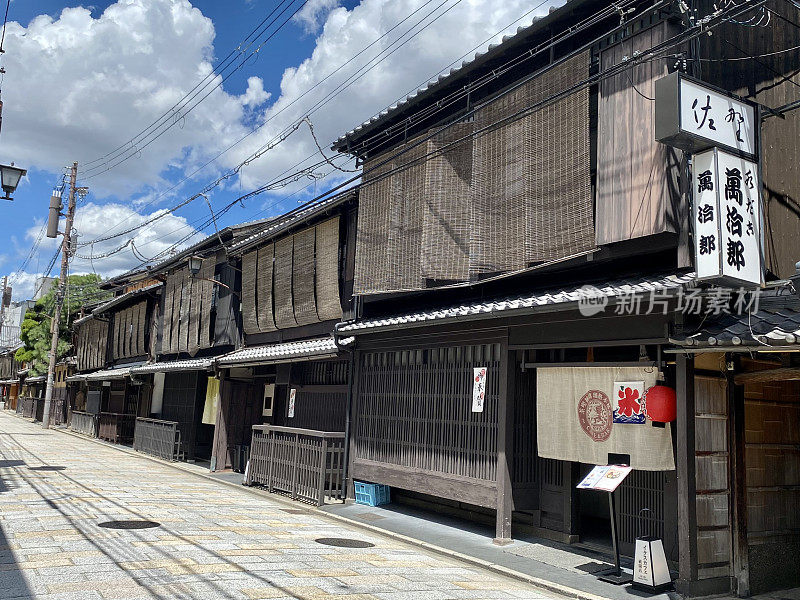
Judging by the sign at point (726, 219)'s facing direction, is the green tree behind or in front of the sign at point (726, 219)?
behind

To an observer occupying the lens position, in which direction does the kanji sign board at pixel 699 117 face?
facing the viewer and to the right of the viewer

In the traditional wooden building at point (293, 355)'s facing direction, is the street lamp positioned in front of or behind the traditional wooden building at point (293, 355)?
in front

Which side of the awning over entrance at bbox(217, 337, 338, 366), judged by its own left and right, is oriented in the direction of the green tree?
right

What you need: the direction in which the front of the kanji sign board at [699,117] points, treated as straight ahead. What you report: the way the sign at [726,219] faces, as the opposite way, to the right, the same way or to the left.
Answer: the same way

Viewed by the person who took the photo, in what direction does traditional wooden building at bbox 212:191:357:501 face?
facing the viewer and to the left of the viewer

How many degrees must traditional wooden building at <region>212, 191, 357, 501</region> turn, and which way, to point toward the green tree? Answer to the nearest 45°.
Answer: approximately 90° to its right

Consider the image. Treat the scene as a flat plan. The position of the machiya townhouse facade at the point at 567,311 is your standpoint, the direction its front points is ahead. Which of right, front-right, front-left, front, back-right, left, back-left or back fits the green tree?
right

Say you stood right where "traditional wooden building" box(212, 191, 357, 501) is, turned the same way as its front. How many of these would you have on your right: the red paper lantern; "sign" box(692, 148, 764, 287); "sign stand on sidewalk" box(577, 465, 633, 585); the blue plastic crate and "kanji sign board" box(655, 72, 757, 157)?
0
